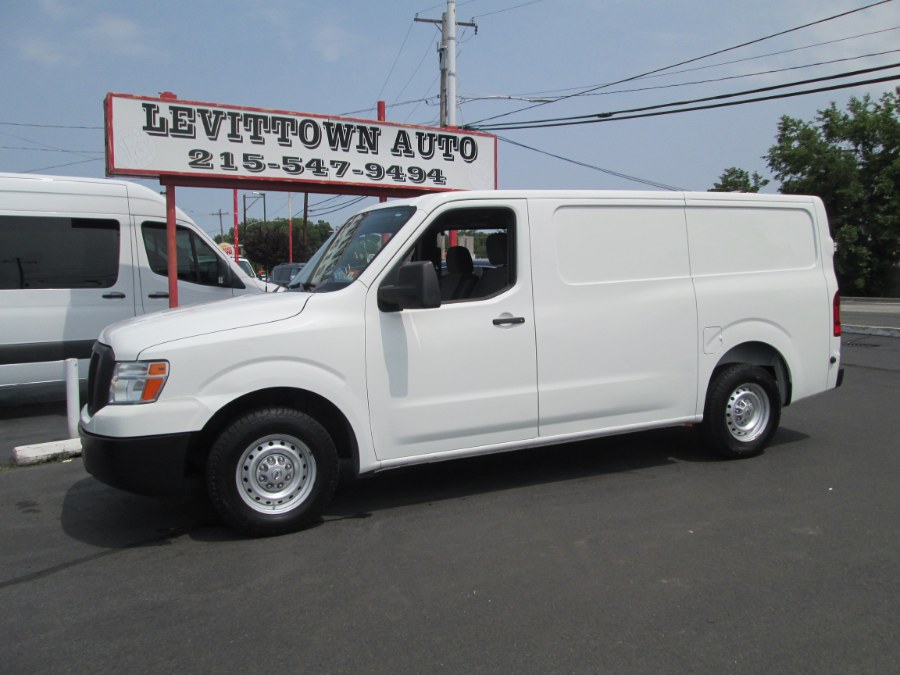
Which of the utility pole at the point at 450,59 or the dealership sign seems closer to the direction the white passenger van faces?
the dealership sign

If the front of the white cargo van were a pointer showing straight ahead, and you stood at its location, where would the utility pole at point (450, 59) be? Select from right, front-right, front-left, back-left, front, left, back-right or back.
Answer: back-right

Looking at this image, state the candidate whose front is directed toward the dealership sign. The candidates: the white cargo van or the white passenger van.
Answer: the white passenger van

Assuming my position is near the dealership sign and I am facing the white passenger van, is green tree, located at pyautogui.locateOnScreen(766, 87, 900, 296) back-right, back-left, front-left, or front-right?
back-right

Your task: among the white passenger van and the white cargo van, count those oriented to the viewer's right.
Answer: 1

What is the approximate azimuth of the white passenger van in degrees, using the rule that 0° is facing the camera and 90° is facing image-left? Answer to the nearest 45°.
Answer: approximately 270°

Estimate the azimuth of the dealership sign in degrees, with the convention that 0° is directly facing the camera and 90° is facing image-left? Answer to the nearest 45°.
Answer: approximately 315°

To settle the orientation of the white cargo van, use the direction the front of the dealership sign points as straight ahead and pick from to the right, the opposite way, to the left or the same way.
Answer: to the right

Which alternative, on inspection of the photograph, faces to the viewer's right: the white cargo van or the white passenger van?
the white passenger van

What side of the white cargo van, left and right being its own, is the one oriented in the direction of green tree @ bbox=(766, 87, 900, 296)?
back
